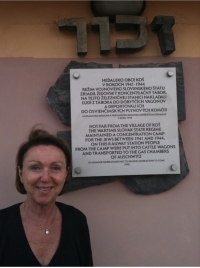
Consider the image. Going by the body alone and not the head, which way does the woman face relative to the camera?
toward the camera

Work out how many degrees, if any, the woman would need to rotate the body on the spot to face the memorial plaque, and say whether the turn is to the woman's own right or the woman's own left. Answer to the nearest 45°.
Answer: approximately 135° to the woman's own left

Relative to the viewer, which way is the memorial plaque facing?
toward the camera

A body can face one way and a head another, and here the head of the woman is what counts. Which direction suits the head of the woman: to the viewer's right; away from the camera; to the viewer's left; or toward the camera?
toward the camera

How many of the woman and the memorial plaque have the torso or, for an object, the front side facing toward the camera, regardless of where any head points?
2

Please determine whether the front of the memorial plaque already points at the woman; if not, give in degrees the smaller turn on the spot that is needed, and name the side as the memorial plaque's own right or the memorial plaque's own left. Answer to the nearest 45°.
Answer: approximately 45° to the memorial plaque's own right

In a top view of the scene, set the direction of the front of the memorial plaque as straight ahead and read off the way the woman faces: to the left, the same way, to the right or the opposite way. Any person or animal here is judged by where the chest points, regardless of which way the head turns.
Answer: the same way
